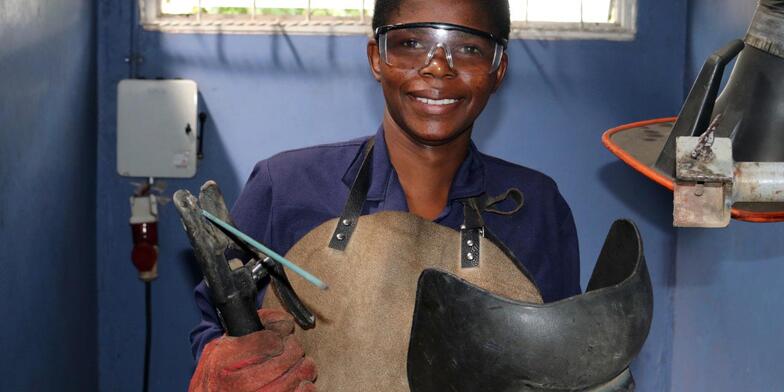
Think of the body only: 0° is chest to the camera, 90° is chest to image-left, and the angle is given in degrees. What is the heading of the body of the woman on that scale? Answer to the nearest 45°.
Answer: approximately 0°

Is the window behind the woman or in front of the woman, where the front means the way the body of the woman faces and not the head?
behind

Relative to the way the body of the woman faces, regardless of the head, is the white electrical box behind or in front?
behind

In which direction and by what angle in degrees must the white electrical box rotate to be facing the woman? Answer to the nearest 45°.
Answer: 0° — it already faces them

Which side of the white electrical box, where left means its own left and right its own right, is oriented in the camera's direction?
front

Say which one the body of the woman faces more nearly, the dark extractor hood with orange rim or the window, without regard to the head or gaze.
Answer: the dark extractor hood with orange rim

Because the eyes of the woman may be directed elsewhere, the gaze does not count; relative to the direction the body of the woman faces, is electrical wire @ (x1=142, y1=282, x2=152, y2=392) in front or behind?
behind

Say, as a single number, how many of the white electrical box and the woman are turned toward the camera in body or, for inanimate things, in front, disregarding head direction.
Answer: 2
